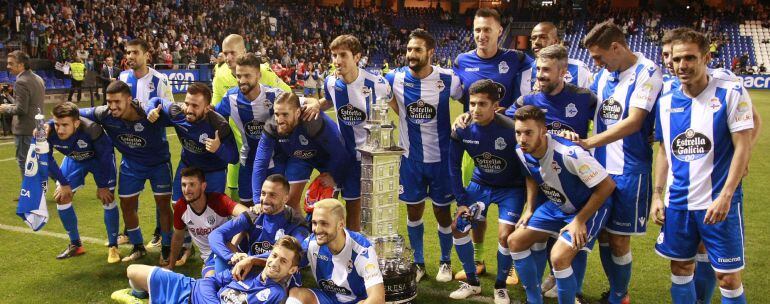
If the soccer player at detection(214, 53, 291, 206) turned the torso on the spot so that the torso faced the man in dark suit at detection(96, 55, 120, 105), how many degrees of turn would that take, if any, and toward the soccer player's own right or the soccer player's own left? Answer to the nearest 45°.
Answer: approximately 180°

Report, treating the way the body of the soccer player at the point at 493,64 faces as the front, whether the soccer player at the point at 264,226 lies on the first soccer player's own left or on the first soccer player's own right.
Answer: on the first soccer player's own right

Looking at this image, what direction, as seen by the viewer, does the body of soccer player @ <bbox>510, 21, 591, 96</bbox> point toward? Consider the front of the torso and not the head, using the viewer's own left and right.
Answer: facing the viewer and to the left of the viewer

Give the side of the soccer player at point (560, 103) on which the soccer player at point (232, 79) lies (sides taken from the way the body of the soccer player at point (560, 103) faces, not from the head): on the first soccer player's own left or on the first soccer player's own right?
on the first soccer player's own right

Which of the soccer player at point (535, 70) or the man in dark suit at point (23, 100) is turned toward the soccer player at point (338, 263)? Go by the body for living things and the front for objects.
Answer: the soccer player at point (535, 70)

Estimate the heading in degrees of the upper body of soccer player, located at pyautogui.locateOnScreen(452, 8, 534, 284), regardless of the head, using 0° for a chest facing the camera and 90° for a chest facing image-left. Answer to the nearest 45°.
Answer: approximately 0°

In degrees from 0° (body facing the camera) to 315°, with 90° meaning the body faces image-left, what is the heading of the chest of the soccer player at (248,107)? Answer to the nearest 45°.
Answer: approximately 0°

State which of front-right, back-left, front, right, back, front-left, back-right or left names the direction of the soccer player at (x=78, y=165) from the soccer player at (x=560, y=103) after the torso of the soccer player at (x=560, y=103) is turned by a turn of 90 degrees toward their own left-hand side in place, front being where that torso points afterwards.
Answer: back-right

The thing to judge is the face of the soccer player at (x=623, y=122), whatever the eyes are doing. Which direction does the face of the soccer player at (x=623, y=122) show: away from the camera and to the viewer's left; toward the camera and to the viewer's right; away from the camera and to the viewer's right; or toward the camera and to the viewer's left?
toward the camera and to the viewer's left
